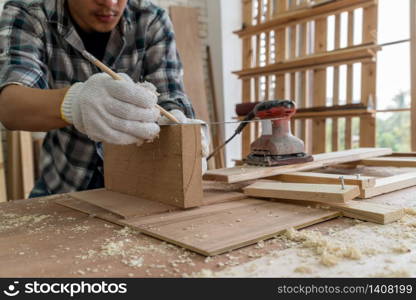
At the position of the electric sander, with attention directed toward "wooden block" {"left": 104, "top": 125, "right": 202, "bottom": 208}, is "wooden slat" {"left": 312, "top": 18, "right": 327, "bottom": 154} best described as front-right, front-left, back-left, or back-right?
back-right

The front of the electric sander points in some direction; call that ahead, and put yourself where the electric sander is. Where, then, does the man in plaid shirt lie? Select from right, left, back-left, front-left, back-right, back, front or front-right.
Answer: back

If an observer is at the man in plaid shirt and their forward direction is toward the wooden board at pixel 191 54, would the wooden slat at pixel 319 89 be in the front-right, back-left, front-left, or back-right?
front-right

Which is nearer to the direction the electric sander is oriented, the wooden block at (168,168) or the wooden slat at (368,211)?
the wooden slat

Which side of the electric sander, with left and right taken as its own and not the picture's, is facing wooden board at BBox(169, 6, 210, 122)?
left

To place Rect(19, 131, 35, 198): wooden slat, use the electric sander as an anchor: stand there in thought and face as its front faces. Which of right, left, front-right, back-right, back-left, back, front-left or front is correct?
back-left

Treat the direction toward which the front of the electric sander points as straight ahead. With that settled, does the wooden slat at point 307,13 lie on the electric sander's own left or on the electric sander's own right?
on the electric sander's own left

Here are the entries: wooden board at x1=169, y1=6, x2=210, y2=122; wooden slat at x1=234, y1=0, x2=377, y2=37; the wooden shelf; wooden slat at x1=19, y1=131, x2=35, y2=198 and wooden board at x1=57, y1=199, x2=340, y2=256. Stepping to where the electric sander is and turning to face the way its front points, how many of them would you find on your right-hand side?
1

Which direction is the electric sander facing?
to the viewer's right
